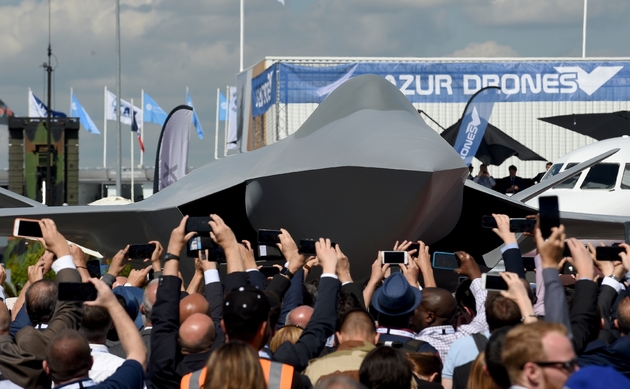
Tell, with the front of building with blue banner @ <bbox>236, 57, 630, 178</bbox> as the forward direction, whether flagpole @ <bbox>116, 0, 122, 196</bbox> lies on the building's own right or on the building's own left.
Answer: on the building's own right

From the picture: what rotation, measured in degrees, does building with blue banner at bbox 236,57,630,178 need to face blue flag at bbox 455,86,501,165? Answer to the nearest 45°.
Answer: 0° — it already faces it

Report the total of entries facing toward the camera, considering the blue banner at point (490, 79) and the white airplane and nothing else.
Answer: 1

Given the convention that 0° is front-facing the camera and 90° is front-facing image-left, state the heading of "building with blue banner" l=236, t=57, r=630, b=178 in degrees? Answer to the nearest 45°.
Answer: approximately 0°

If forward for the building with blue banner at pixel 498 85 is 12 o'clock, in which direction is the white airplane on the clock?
The white airplane is roughly at 12 o'clock from the building with blue banner.

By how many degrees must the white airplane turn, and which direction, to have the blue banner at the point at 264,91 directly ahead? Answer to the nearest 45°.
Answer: approximately 45° to its right

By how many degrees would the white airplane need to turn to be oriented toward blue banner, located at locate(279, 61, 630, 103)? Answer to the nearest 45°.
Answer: approximately 90° to its right

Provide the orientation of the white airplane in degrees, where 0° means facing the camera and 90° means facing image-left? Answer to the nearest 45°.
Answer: approximately 90°

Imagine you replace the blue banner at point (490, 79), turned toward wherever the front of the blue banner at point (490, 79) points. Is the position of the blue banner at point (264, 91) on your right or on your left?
on your right
